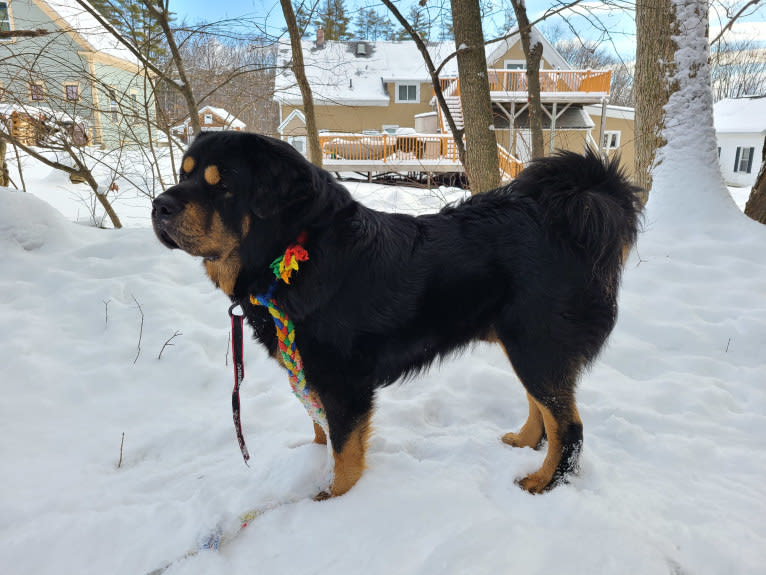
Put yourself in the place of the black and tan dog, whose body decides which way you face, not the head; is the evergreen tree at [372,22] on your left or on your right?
on your right

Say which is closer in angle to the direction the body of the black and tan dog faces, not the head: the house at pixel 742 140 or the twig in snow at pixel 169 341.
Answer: the twig in snow

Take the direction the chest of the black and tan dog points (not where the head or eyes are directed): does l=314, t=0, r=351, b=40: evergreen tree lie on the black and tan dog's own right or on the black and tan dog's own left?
on the black and tan dog's own right

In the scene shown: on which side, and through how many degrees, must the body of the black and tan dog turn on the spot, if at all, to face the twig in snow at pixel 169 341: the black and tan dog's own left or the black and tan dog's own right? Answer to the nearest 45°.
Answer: approximately 45° to the black and tan dog's own right

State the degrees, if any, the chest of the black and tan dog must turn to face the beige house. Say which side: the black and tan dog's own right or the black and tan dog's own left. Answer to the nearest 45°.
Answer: approximately 90° to the black and tan dog's own right

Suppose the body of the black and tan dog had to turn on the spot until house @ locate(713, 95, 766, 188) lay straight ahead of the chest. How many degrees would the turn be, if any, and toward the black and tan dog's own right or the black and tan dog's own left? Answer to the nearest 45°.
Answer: approximately 135° to the black and tan dog's own right

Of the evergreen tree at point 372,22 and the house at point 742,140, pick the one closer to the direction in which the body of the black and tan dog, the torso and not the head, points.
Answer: the evergreen tree

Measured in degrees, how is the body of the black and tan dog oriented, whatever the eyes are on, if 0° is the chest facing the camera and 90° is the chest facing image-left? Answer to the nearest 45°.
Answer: approximately 90°
